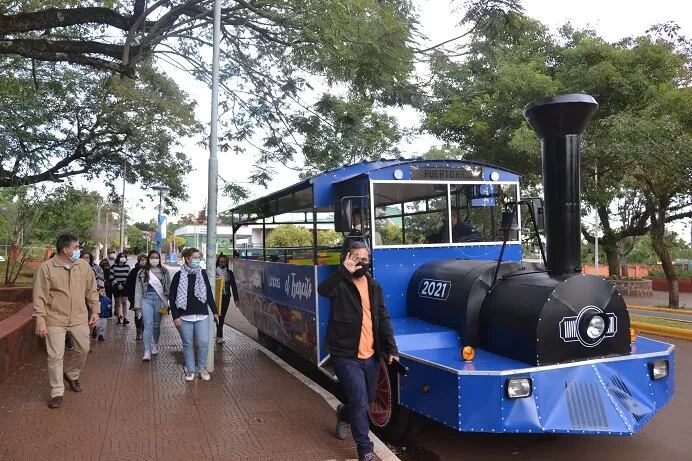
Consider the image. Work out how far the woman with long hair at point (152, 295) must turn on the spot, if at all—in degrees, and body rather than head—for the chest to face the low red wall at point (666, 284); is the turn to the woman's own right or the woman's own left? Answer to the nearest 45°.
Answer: approximately 135° to the woman's own left

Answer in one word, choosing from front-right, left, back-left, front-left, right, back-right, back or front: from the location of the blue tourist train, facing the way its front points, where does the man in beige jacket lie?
back-right

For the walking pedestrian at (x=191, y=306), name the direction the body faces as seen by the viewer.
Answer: toward the camera

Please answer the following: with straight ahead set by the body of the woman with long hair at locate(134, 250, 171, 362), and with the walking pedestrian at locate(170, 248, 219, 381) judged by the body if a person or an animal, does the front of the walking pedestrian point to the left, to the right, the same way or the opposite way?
the same way

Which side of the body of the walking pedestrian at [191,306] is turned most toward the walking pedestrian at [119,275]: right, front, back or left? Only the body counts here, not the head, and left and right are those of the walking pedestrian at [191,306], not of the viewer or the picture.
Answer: back

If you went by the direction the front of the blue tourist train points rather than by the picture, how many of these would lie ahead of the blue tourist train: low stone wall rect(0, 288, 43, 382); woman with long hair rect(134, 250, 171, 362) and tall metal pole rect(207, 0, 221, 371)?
0

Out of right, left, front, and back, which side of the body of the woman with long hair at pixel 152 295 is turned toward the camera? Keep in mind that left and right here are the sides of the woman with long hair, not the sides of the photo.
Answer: front

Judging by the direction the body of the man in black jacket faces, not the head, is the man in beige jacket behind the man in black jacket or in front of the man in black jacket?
behind

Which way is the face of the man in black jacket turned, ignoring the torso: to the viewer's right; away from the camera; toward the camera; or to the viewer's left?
toward the camera

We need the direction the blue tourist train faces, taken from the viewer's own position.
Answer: facing the viewer and to the right of the viewer

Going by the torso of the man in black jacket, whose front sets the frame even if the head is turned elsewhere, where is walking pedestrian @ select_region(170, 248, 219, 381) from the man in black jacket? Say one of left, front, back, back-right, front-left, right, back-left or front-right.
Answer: back

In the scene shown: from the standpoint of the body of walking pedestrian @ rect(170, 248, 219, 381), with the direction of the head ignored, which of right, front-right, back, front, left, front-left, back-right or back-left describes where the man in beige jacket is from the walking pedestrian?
front-right

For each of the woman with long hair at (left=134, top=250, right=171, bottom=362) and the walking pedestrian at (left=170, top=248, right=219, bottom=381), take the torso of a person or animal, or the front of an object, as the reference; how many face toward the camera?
2

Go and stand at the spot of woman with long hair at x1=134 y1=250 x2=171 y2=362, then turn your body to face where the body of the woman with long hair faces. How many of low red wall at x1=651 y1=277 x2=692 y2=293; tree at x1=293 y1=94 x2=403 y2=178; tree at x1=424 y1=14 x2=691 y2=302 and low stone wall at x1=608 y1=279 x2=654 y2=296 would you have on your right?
0

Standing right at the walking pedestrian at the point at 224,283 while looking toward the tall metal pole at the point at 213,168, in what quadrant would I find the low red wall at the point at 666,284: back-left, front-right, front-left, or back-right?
back-left

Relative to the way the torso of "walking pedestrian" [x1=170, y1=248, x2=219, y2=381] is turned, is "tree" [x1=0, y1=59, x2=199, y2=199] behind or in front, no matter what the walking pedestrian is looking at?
behind
